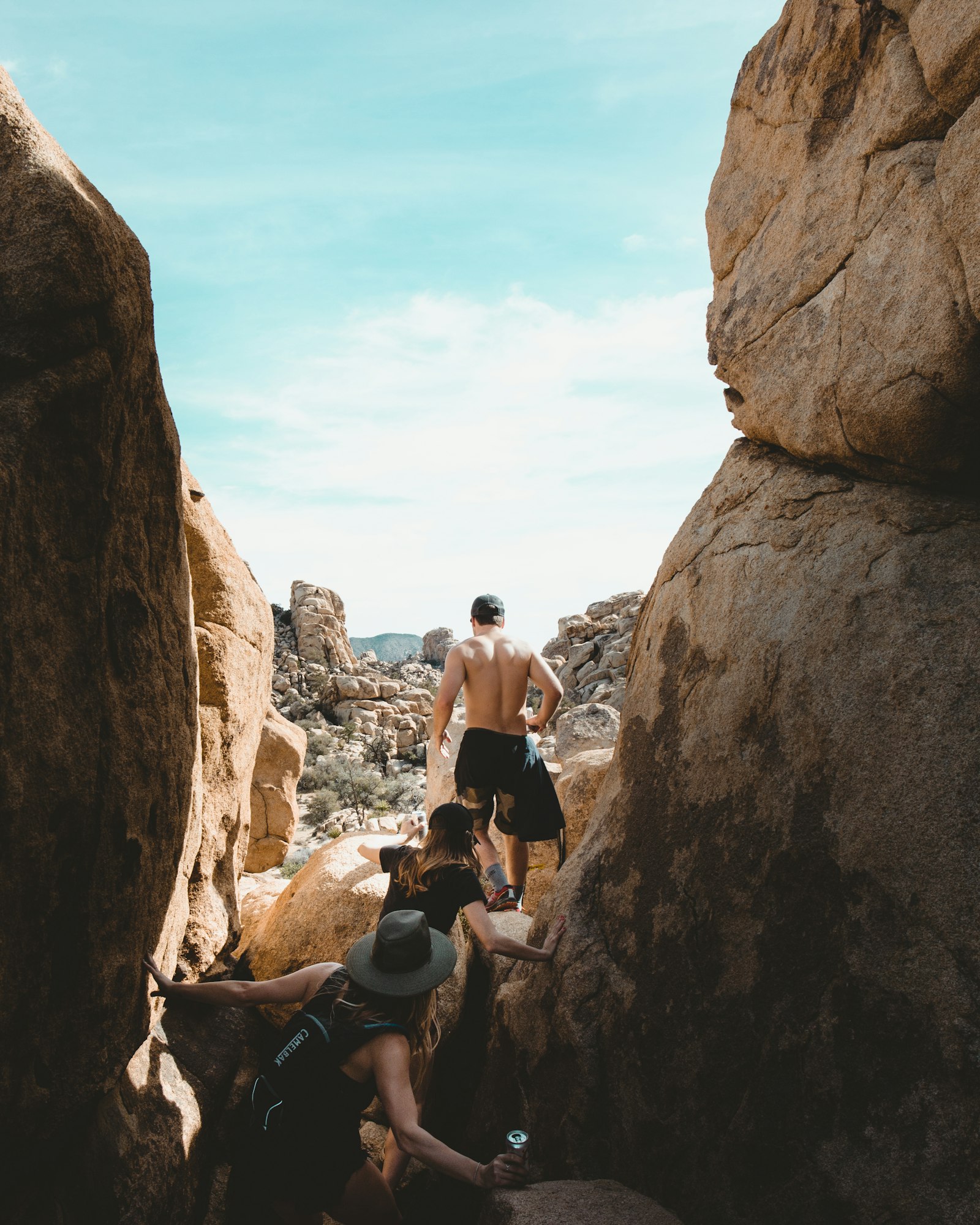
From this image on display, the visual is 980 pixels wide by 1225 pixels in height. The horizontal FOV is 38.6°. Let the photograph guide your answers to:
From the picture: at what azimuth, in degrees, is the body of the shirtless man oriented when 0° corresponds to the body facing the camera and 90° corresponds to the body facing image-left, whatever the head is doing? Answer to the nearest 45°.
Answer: approximately 180°

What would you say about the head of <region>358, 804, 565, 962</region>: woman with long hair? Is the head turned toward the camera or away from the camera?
away from the camera

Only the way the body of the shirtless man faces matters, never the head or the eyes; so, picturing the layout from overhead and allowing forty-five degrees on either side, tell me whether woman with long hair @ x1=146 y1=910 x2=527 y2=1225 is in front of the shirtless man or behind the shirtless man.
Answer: behind

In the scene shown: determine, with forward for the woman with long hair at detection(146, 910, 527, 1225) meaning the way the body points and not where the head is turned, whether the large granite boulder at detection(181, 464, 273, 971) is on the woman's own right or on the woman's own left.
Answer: on the woman's own left

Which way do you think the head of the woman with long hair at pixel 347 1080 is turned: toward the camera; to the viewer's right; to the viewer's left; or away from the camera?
away from the camera

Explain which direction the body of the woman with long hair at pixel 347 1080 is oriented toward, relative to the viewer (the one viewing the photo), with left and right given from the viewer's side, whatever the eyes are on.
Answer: facing away from the viewer and to the right of the viewer

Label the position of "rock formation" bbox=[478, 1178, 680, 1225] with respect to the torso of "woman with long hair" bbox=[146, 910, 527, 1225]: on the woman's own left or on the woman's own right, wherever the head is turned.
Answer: on the woman's own right

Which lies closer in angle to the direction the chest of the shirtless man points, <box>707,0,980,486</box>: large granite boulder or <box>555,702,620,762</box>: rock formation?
the rock formation

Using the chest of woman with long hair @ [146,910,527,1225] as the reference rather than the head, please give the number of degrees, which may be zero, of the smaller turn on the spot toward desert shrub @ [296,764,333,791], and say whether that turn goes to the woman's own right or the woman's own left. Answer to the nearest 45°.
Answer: approximately 45° to the woman's own left

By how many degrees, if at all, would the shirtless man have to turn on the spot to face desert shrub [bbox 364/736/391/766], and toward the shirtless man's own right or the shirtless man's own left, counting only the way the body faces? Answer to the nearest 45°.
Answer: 0° — they already face it

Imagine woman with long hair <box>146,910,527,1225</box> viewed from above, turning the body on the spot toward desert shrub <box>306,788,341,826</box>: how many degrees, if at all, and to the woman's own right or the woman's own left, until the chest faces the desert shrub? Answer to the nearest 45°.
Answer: approximately 45° to the woman's own left
